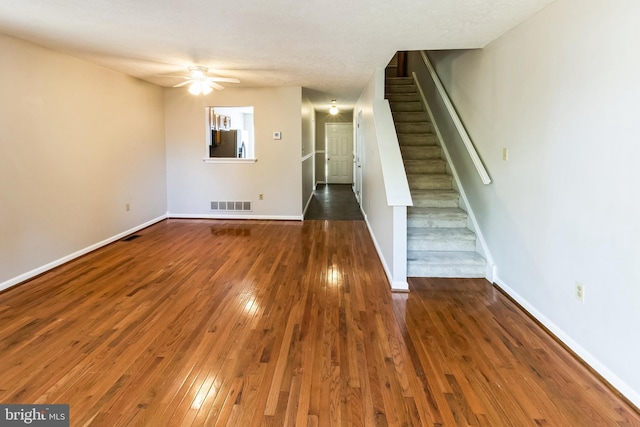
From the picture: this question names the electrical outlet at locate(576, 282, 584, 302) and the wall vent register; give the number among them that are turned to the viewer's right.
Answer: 0

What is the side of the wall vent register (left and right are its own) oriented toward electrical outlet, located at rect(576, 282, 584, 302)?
front

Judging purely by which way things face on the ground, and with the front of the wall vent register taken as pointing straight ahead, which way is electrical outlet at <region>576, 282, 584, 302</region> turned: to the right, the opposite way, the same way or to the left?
to the right

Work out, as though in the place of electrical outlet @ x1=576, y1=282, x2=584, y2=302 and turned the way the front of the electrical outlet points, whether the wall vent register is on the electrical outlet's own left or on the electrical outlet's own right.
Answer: on the electrical outlet's own right
